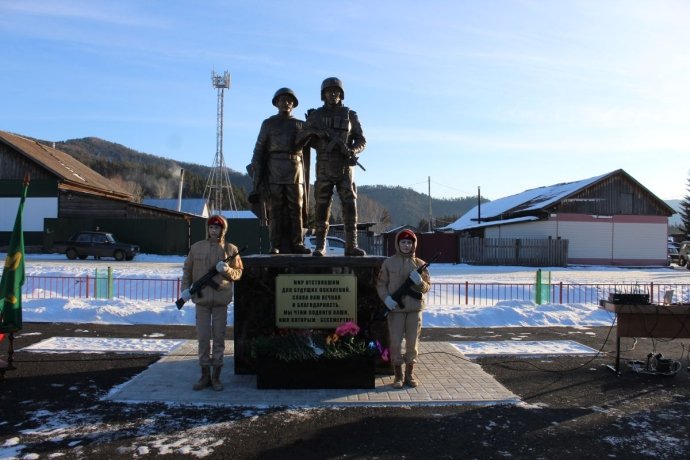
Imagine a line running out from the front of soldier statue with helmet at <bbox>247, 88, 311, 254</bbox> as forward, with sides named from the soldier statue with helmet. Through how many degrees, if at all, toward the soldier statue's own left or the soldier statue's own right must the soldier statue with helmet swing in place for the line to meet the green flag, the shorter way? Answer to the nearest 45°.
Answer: approximately 90° to the soldier statue's own right

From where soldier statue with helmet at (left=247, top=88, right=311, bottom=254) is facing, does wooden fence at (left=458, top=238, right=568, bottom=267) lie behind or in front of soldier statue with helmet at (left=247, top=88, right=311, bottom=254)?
behind

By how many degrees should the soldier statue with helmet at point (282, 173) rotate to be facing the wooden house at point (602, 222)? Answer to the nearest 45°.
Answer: approximately 135° to its left

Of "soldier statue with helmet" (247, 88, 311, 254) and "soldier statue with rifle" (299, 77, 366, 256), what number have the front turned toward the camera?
2

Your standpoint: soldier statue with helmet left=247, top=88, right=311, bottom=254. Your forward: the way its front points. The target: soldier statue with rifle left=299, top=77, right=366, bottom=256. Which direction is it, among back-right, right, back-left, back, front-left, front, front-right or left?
front-left

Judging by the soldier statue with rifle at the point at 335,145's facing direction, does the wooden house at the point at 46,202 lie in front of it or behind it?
behind

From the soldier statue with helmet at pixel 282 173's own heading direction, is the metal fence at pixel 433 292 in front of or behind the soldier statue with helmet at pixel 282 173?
behind
